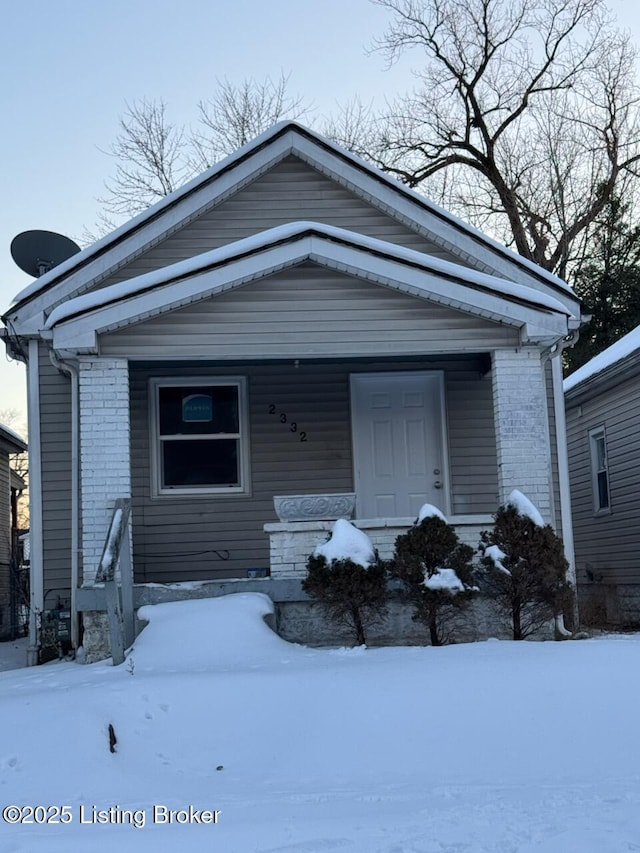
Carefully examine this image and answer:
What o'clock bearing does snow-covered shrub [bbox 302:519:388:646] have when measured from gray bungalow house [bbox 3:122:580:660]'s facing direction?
The snow-covered shrub is roughly at 12 o'clock from the gray bungalow house.

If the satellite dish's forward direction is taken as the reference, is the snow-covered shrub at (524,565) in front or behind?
behind

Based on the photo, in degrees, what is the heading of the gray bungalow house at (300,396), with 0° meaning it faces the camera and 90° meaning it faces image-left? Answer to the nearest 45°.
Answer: approximately 0°

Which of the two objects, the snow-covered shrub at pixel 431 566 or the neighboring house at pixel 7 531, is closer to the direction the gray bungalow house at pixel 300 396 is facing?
the snow-covered shrub

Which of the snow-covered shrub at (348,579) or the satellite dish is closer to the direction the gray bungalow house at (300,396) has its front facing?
the snow-covered shrub

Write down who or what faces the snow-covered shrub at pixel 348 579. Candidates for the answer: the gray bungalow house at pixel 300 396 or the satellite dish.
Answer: the gray bungalow house

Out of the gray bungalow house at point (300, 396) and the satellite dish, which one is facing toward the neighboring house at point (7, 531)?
the satellite dish

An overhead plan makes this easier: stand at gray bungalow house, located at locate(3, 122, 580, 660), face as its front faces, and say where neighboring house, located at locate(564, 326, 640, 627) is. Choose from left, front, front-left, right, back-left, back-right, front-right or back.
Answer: back-left
